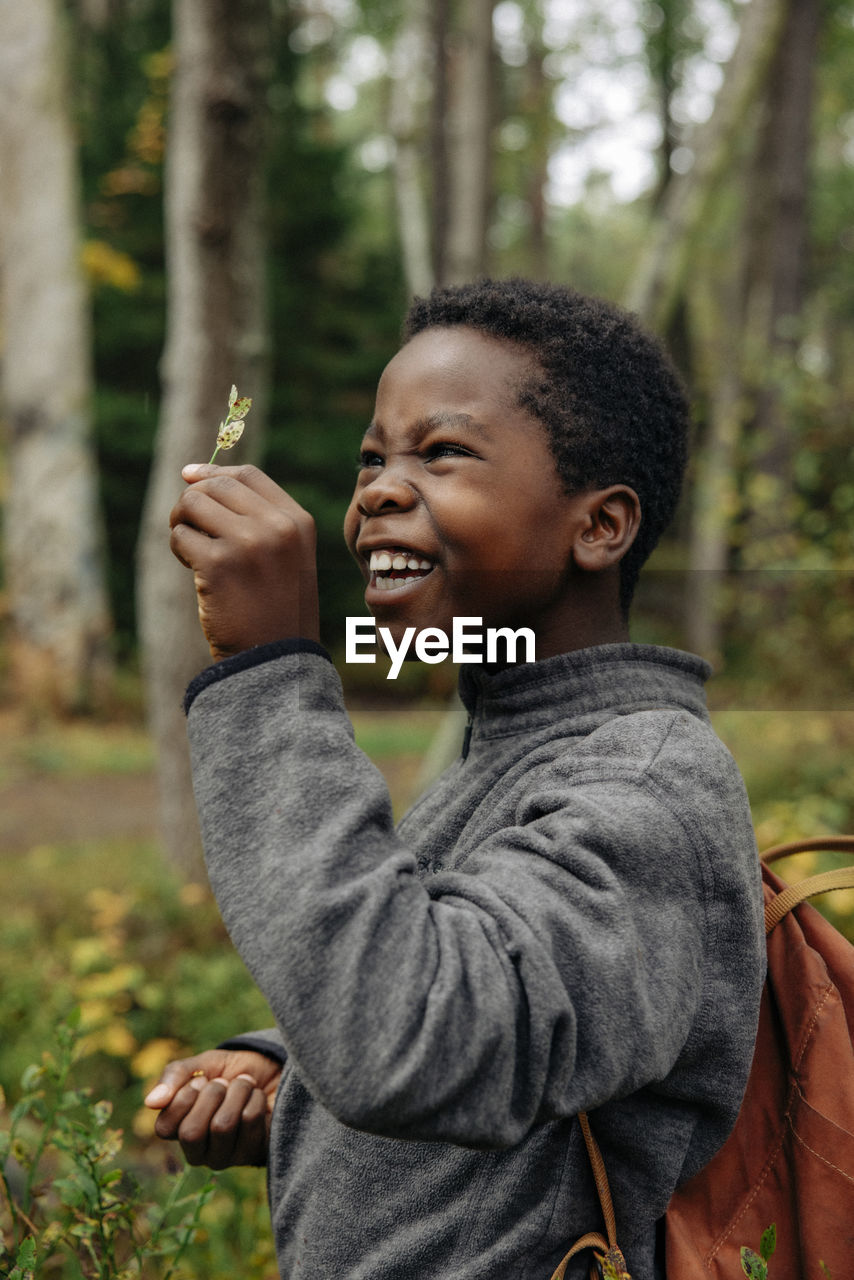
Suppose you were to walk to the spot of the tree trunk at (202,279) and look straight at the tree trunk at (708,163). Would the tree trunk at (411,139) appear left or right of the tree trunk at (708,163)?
left

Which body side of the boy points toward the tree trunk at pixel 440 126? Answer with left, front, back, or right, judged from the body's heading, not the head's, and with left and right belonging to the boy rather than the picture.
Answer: right

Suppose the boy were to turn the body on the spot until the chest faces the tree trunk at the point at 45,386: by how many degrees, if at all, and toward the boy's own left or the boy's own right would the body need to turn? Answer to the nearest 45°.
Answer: approximately 90° to the boy's own right

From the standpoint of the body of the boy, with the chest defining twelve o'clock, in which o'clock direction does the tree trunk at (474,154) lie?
The tree trunk is roughly at 3 o'clock from the boy.

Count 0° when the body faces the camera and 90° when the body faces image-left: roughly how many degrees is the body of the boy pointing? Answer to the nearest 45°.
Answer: approximately 90°

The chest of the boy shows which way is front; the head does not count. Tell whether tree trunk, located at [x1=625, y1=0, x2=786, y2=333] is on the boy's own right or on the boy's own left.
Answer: on the boy's own right
